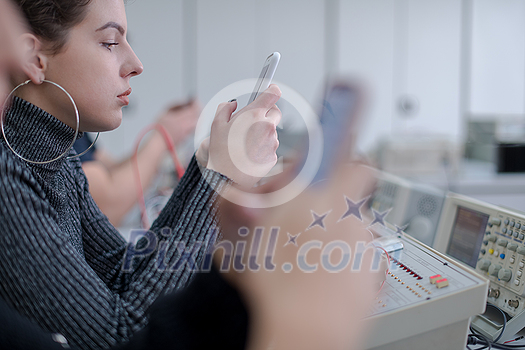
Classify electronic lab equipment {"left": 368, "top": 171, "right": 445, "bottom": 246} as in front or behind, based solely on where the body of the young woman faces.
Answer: in front

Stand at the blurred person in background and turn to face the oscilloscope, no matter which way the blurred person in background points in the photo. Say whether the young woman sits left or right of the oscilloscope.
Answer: right

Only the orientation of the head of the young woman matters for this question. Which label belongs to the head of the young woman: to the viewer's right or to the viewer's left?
to the viewer's right

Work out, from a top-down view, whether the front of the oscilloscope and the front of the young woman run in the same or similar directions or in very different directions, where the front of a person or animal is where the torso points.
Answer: very different directions

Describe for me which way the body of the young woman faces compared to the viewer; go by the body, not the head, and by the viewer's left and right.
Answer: facing to the right of the viewer

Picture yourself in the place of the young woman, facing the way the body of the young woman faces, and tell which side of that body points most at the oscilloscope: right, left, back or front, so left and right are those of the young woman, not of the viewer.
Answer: front

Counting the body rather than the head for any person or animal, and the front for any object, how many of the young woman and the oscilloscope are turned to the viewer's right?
1

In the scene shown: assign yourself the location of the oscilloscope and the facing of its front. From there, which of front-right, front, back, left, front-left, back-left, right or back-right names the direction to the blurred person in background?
front-right

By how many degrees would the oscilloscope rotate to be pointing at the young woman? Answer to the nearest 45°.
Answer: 0° — it already faces them

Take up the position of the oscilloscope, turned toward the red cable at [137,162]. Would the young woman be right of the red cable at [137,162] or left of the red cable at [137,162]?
left
